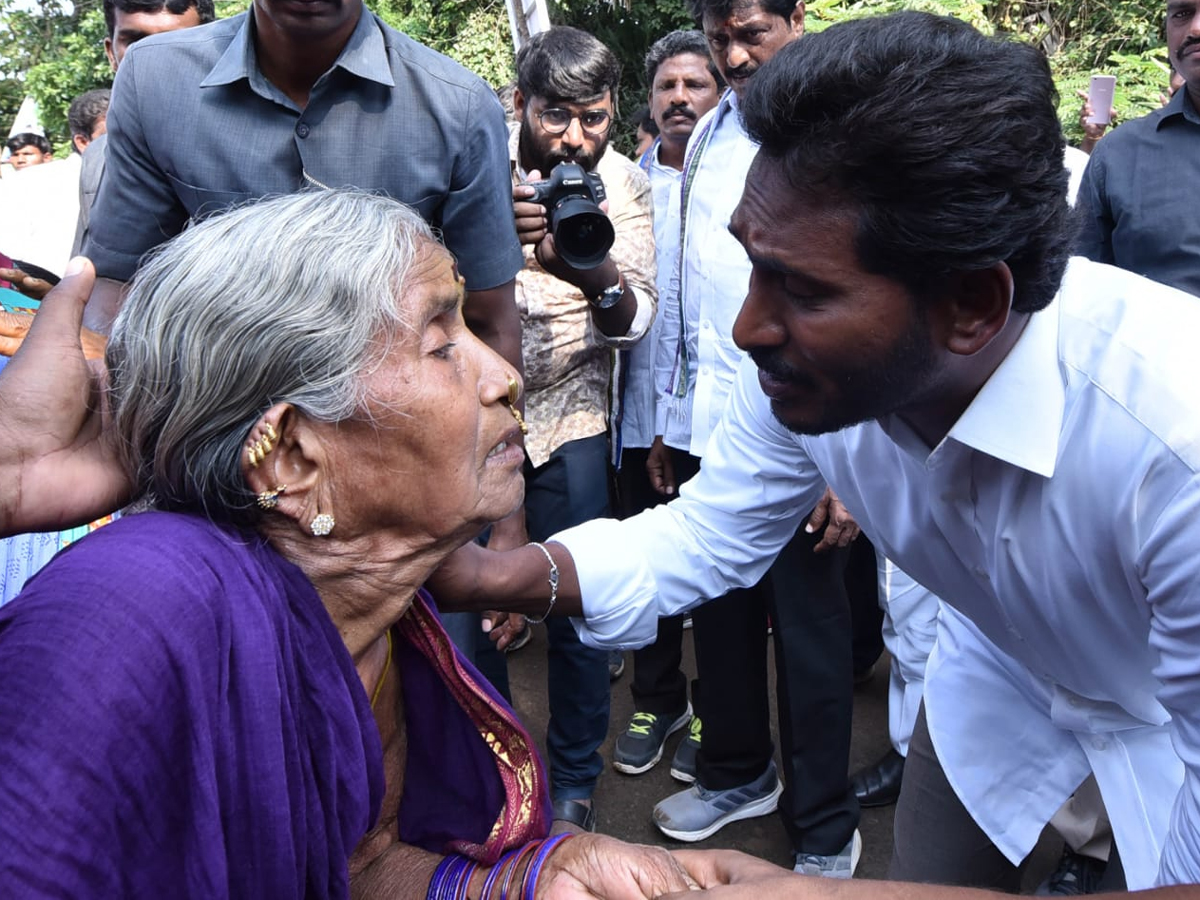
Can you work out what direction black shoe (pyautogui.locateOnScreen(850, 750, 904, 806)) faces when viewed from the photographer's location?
facing the viewer and to the left of the viewer

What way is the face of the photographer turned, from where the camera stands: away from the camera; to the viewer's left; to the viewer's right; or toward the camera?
toward the camera

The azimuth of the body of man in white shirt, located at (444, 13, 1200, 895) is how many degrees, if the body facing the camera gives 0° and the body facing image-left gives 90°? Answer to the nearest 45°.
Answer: approximately 45°

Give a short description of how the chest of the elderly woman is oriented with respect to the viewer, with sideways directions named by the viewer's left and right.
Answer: facing to the right of the viewer

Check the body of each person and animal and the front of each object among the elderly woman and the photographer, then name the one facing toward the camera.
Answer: the photographer

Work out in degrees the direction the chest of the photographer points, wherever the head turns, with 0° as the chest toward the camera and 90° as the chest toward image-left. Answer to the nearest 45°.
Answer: approximately 0°

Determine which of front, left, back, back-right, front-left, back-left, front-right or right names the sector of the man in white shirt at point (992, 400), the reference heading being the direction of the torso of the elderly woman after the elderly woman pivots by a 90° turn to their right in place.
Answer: left

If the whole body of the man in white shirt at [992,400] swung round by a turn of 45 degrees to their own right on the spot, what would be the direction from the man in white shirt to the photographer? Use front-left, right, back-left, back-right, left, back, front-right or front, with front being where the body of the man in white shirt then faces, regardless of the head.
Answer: front-right

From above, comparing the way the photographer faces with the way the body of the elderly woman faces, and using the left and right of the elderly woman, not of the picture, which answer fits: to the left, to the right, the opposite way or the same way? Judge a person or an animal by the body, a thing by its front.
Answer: to the right

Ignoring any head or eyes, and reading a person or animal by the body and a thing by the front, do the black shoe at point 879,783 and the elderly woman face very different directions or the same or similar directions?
very different directions

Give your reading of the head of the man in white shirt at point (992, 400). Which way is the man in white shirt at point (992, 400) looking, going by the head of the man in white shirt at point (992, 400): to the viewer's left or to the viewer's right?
to the viewer's left

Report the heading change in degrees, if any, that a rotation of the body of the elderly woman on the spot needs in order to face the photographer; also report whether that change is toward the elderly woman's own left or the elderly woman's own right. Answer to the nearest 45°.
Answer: approximately 45° to the elderly woman's own left

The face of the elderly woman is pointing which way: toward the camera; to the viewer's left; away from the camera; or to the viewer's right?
to the viewer's right

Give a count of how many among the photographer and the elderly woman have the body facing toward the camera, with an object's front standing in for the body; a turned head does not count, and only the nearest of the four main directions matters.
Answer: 1
